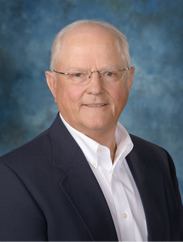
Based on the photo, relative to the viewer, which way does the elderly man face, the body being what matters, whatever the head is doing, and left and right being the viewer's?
facing the viewer and to the right of the viewer
